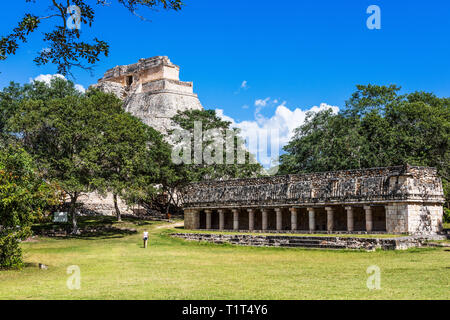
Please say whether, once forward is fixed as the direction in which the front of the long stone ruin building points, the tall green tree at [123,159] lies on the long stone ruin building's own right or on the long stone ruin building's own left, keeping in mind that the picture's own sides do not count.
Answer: on the long stone ruin building's own right

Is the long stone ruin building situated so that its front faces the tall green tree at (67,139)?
no

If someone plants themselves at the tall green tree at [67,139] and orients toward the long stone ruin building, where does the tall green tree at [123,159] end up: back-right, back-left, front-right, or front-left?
front-left

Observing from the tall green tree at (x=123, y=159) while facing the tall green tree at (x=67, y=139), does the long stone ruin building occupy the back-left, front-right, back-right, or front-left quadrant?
back-left

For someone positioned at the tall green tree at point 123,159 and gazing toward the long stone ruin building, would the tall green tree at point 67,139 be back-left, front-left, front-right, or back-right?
back-right
